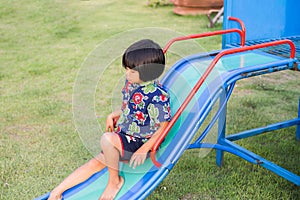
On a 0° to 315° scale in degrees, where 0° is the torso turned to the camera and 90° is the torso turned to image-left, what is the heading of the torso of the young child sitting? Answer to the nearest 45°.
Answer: approximately 45°

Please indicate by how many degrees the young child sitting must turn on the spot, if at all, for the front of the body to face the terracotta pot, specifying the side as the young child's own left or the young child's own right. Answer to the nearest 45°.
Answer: approximately 135° to the young child's own right

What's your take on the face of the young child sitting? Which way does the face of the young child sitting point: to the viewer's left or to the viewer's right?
to the viewer's left

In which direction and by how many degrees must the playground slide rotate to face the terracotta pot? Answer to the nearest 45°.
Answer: approximately 135° to its right

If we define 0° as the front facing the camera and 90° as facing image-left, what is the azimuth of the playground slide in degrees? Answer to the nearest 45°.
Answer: approximately 45°
